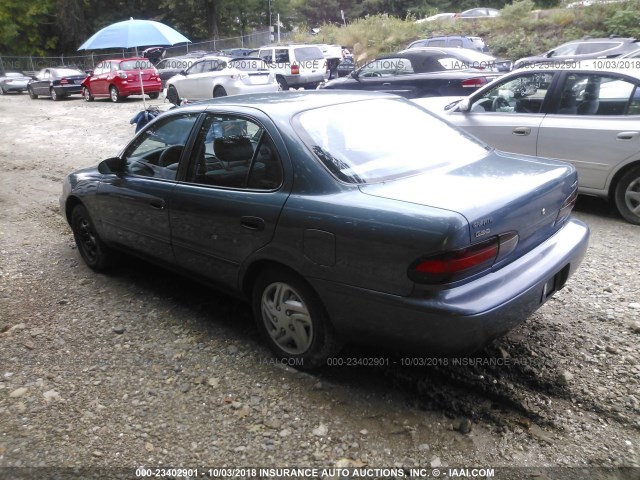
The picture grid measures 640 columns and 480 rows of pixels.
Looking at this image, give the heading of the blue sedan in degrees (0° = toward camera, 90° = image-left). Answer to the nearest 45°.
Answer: approximately 135°

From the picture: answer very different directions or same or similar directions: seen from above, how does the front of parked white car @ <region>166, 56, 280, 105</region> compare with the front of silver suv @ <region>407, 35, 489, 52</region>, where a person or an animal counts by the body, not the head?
same or similar directions

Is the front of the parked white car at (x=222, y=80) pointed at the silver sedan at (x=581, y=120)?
no

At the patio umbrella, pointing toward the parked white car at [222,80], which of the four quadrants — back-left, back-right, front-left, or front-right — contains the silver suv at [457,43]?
front-right

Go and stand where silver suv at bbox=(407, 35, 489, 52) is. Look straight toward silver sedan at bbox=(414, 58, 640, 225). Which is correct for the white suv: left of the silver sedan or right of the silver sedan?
right

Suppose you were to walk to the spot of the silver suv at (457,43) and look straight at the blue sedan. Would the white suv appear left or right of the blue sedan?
right

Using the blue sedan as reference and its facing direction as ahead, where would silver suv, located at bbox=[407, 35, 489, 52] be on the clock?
The silver suv is roughly at 2 o'clock from the blue sedan.

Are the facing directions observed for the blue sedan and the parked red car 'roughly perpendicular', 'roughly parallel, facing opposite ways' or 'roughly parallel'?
roughly parallel

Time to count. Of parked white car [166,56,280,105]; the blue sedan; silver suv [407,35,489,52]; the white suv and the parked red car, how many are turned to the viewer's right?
0

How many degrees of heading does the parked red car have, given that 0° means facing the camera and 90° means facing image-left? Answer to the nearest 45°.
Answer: approximately 135°

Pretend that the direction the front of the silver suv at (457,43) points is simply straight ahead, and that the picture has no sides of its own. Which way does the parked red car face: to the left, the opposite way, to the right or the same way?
the same way

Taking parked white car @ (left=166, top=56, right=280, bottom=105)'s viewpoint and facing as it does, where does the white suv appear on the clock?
The white suv is roughly at 3 o'clock from the parked white car.

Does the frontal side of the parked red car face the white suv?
no

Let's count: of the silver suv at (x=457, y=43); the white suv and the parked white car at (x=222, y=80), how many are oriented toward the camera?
0
